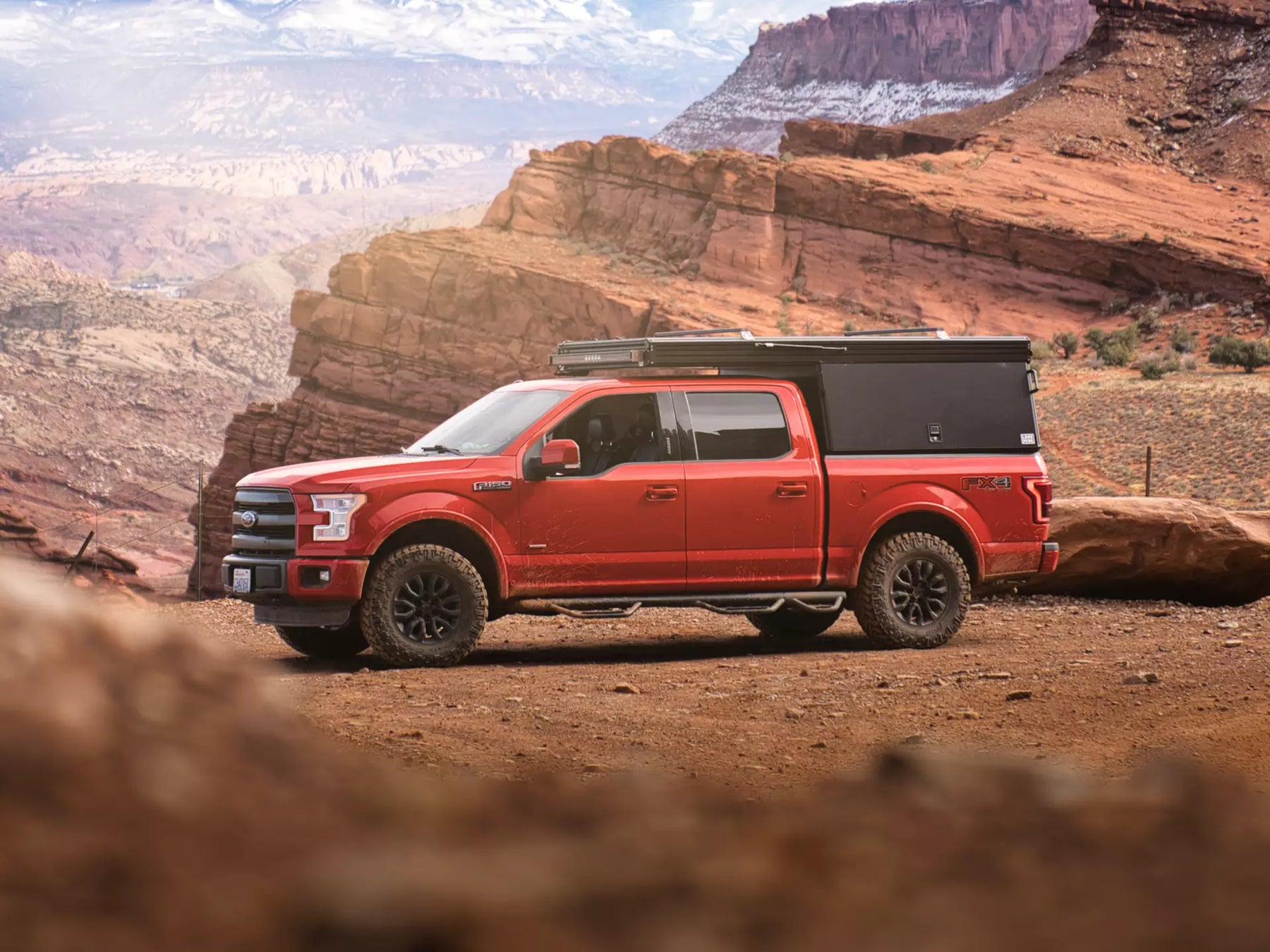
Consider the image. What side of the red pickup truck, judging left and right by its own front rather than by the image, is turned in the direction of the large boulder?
back

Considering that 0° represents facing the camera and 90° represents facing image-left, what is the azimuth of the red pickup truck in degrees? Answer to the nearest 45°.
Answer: approximately 45°

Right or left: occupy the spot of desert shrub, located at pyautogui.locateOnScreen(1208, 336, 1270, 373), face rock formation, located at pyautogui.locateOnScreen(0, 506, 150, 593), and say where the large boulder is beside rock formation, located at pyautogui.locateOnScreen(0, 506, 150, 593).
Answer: left

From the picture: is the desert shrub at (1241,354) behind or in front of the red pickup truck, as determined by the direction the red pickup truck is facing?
behind

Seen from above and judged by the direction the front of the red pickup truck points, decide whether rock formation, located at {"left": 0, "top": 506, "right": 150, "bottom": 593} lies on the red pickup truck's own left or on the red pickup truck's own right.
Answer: on the red pickup truck's own right

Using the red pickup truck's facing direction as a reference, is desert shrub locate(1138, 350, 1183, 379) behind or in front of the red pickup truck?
behind
